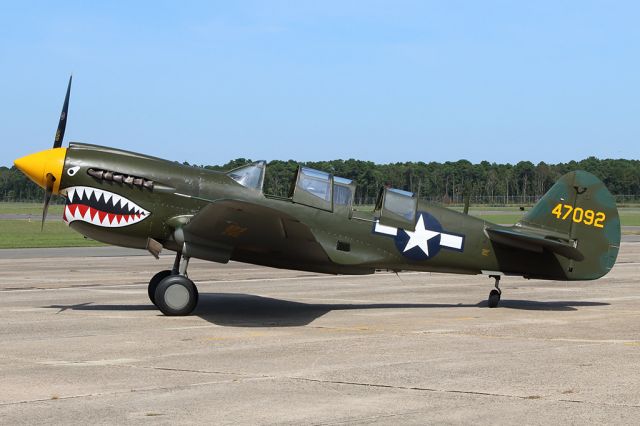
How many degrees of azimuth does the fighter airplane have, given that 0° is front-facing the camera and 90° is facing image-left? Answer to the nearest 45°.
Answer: approximately 90°
